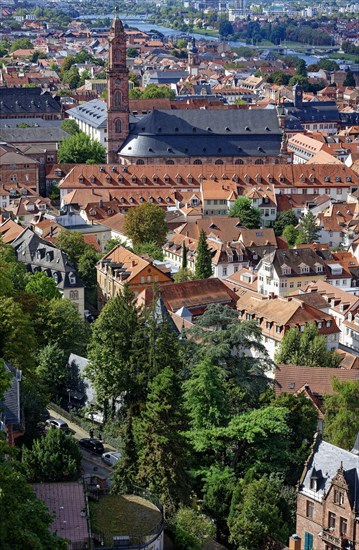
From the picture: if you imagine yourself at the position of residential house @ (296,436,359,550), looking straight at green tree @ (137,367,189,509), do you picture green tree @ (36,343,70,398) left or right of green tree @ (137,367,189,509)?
right

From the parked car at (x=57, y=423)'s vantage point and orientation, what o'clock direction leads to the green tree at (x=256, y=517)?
The green tree is roughly at 12 o'clock from the parked car.

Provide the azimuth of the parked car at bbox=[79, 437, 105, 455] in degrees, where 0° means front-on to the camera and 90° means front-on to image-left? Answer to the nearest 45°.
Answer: approximately 315°

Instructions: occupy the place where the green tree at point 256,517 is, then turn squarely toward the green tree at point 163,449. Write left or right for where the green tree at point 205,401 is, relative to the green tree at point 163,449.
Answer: right

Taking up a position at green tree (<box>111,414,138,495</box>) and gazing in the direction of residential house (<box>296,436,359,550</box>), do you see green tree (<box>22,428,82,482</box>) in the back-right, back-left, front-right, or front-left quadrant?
back-right

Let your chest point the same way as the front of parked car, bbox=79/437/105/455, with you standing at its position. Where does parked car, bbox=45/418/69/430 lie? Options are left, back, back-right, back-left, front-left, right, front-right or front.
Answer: front

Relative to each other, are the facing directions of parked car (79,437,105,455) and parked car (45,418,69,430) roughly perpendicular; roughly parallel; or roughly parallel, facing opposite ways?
roughly parallel

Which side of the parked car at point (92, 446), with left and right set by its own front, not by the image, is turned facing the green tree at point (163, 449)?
front

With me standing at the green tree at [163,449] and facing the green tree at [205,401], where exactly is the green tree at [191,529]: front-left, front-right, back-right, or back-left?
back-right

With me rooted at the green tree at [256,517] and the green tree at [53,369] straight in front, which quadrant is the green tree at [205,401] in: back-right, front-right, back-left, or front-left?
front-right
